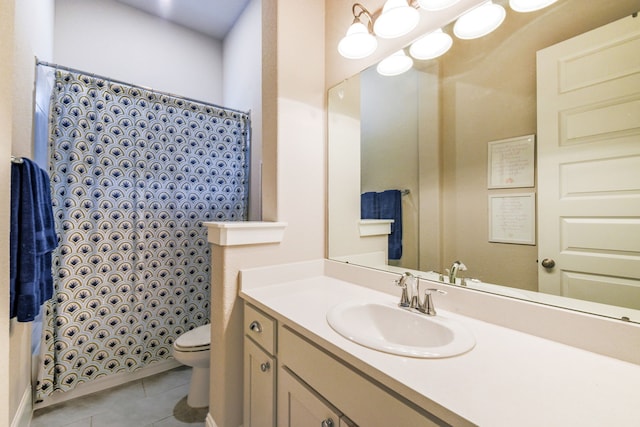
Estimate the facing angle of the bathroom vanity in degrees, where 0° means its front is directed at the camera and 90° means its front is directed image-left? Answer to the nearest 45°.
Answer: approximately 45°

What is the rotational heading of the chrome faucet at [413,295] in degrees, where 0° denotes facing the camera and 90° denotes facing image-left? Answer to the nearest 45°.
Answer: approximately 45°

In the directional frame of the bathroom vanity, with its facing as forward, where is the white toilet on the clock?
The white toilet is roughly at 2 o'clock from the bathroom vanity.

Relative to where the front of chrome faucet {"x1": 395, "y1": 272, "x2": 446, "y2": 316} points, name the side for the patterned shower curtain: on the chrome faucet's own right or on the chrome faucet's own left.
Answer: on the chrome faucet's own right

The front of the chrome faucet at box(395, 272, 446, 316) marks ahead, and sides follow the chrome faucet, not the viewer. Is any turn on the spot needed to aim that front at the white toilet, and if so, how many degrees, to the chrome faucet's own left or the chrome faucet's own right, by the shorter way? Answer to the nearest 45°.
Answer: approximately 45° to the chrome faucet's own right
